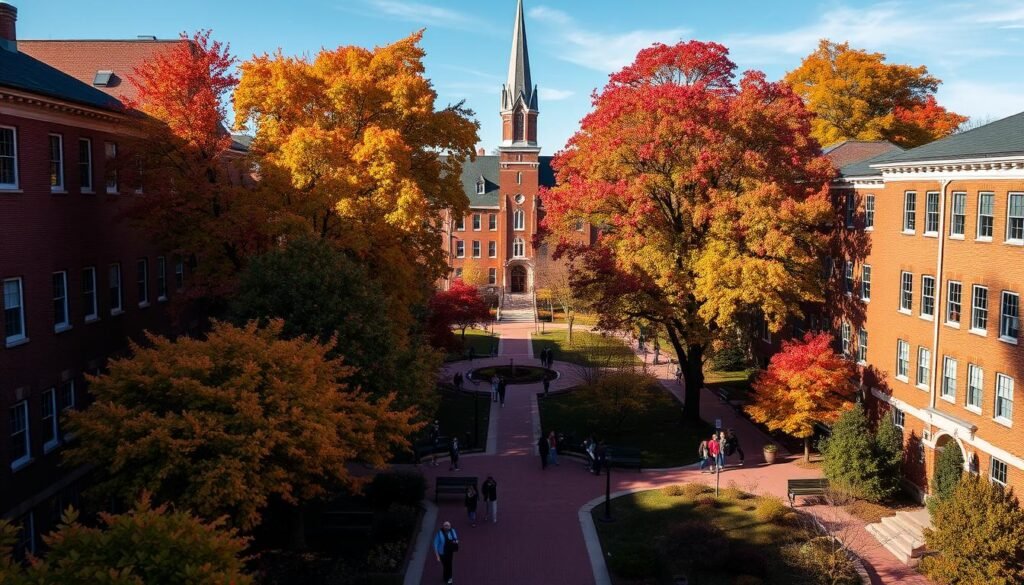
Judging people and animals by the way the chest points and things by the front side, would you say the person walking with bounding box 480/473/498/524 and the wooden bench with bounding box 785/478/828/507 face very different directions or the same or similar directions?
very different directions

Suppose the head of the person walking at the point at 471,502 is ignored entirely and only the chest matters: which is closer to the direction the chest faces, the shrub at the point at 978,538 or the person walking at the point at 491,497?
the person walking

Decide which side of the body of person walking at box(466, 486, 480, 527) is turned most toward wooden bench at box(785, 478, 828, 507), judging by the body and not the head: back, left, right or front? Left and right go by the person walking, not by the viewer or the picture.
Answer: left

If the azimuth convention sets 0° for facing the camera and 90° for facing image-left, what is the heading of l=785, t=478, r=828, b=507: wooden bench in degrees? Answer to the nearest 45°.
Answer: approximately 0°

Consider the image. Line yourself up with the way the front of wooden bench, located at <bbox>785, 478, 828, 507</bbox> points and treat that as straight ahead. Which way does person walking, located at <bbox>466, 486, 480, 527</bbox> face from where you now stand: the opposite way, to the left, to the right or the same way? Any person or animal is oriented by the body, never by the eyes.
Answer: the opposite way

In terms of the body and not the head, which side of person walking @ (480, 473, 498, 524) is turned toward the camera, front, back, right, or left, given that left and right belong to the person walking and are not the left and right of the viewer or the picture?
back

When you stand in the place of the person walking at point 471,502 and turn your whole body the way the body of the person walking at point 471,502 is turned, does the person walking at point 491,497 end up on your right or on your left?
on your right

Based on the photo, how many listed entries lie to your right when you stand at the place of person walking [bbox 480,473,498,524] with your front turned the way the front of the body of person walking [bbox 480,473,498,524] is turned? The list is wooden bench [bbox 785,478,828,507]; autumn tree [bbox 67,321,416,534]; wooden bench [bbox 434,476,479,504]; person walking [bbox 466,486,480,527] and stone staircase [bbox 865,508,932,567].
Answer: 2
